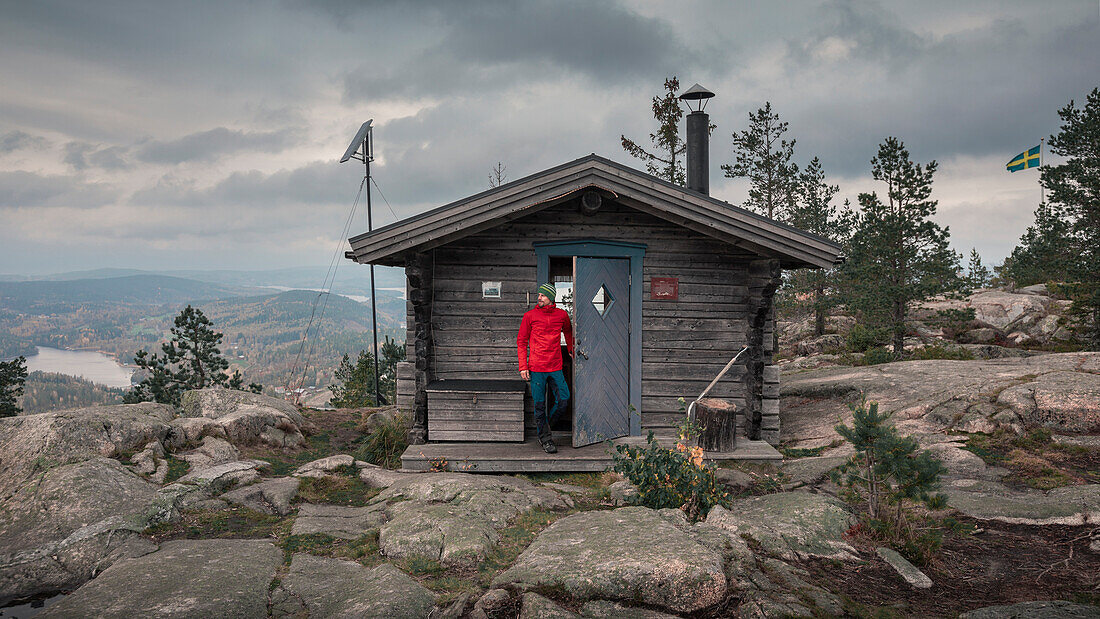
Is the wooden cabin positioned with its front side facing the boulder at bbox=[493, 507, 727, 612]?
yes

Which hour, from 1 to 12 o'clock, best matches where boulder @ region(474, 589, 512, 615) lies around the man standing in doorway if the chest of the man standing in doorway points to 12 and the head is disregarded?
The boulder is roughly at 12 o'clock from the man standing in doorway.

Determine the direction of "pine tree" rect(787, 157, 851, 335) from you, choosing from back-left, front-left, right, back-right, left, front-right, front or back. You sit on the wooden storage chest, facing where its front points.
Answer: back-left

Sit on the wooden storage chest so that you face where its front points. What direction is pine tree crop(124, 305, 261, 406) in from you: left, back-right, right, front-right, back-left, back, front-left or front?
back-right

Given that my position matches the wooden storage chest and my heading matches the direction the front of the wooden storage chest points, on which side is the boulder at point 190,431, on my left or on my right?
on my right

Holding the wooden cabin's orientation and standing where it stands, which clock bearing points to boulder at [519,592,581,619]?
The boulder is roughly at 12 o'clock from the wooden cabin.

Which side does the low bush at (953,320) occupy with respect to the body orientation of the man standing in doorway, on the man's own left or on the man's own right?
on the man's own left

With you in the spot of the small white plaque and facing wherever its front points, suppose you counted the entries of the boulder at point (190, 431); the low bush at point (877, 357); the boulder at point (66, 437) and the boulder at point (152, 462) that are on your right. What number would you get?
3

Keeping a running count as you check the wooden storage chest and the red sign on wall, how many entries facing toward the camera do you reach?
2

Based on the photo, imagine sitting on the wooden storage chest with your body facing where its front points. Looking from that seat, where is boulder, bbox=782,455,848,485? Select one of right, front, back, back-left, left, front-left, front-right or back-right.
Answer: left
